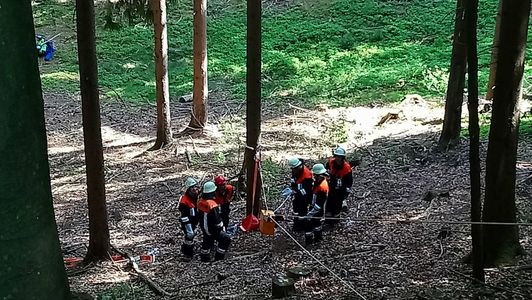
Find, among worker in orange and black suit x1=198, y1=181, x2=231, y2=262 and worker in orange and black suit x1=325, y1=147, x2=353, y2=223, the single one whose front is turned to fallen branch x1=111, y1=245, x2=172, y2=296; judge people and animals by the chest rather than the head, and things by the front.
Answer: worker in orange and black suit x1=325, y1=147, x2=353, y2=223

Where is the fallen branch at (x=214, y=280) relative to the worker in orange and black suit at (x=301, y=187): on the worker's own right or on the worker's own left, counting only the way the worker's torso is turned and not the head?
on the worker's own left

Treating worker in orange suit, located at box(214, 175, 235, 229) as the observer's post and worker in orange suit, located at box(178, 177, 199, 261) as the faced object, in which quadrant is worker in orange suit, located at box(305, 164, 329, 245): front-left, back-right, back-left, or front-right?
back-left

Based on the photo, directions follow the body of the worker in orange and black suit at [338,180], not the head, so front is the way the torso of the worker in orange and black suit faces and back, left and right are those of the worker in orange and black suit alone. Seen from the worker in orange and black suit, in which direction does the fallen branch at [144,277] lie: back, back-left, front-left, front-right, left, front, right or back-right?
front

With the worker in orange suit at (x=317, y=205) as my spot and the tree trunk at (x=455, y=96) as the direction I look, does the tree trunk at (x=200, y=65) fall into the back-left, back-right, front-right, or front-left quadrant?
front-left

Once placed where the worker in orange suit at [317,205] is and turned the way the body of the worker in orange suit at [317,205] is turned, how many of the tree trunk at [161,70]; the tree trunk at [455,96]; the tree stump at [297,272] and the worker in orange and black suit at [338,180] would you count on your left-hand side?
1

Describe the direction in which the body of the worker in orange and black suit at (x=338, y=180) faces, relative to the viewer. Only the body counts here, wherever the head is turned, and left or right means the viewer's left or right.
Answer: facing the viewer and to the left of the viewer

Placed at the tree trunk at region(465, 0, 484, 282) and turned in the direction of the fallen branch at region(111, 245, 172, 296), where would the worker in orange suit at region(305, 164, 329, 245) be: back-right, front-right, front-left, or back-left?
front-right

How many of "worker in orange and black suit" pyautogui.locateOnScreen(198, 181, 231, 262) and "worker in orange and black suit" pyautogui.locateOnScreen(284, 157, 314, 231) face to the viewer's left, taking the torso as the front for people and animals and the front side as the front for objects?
1

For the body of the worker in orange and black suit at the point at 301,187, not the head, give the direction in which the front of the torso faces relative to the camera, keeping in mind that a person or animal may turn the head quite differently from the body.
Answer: to the viewer's left

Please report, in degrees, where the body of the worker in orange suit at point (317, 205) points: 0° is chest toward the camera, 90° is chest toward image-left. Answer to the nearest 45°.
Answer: approximately 90°

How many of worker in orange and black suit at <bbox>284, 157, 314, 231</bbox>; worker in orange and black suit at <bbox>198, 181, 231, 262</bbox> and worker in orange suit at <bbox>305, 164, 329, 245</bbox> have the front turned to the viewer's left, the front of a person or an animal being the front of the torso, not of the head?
2

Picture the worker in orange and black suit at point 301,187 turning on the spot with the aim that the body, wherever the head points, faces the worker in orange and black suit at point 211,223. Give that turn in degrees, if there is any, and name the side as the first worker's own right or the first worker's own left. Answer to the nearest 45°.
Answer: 0° — they already face them

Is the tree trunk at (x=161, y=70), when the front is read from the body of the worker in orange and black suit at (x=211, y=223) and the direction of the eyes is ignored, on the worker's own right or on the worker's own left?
on the worker's own left

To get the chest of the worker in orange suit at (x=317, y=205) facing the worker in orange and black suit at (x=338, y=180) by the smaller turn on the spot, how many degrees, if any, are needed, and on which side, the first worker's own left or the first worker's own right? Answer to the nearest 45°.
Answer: approximately 135° to the first worker's own right

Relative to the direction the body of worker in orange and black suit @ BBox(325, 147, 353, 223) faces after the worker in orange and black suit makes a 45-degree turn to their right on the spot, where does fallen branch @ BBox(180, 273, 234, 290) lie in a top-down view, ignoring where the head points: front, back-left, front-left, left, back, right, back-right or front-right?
front-left
